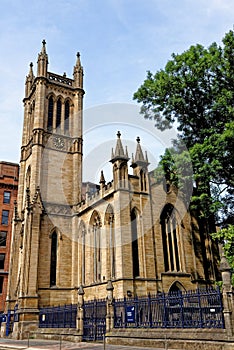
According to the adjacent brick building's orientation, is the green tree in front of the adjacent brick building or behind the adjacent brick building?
in front

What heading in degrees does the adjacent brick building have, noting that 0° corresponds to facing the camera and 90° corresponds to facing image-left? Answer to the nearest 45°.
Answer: approximately 315°

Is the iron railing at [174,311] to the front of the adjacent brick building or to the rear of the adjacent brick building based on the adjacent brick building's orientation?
to the front

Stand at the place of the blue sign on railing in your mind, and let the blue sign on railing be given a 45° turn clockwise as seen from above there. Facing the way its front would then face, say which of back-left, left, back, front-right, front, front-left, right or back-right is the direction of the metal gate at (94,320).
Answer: right

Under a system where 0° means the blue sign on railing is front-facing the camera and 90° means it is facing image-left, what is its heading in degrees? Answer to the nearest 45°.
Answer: approximately 0°

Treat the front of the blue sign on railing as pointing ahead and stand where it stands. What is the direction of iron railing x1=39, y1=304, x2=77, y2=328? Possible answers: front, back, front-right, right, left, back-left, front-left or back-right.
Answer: back-right

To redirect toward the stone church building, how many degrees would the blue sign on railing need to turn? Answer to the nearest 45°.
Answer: approximately 180°

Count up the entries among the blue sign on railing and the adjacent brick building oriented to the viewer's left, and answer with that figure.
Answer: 0

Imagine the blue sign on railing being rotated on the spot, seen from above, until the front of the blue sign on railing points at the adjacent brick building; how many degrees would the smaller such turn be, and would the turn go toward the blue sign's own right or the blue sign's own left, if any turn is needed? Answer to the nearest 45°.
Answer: approximately 135° to the blue sign's own right
